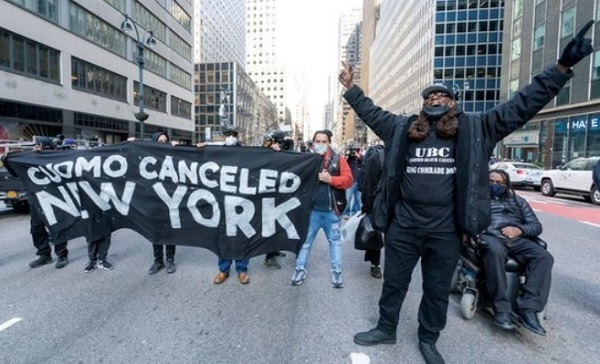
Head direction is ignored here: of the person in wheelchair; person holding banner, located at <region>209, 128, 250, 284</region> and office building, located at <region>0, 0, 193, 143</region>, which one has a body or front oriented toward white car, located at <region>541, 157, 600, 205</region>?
the office building

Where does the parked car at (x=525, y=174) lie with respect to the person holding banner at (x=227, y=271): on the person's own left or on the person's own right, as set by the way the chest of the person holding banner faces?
on the person's own left

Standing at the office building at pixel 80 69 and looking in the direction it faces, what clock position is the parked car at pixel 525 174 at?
The parked car is roughly at 12 o'clock from the office building.

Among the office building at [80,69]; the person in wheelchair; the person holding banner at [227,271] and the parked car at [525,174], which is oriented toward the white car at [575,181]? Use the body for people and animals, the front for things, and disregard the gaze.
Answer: the office building

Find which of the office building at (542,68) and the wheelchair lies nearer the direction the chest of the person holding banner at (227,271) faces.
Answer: the wheelchair

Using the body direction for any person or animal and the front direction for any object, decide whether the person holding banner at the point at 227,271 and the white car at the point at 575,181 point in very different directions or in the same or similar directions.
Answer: very different directions

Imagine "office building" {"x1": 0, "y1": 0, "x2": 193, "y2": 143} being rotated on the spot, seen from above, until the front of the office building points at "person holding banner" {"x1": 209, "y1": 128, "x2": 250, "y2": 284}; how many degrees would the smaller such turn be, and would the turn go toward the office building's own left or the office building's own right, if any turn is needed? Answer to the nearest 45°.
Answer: approximately 45° to the office building's own right

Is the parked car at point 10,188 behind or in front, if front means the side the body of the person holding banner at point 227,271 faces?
behind

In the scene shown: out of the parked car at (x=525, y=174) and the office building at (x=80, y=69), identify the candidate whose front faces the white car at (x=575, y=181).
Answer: the office building
